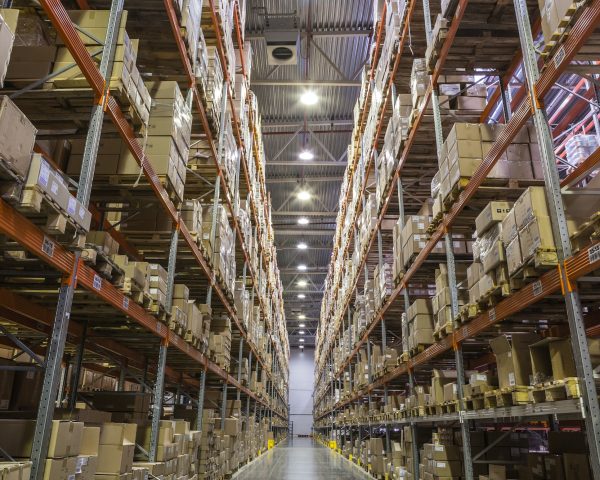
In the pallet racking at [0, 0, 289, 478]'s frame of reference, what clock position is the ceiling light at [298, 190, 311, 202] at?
The ceiling light is roughly at 10 o'clock from the pallet racking.

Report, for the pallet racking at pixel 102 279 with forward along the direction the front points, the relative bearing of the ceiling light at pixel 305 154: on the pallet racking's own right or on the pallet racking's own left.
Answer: on the pallet racking's own left

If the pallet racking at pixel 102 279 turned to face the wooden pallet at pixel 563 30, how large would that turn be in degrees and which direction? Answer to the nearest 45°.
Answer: approximately 45° to its right

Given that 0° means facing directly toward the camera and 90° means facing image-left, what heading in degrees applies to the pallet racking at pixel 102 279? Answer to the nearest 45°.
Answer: approximately 270°

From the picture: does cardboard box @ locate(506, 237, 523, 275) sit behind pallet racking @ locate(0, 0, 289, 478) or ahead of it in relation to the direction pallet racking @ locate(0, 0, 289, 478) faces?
ahead

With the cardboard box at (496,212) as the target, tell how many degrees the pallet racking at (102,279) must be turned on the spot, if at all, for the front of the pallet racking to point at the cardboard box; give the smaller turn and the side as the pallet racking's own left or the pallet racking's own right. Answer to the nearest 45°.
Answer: approximately 45° to the pallet racking's own right

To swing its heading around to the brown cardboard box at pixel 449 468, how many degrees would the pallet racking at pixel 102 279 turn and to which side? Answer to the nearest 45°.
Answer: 0° — it already faces it

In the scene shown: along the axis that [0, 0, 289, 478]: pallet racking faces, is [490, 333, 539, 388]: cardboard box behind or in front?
in front

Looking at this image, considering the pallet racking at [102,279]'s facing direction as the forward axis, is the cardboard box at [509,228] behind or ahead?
ahead

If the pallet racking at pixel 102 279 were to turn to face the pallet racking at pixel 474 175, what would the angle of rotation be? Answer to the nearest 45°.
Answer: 0° — it already faces it
